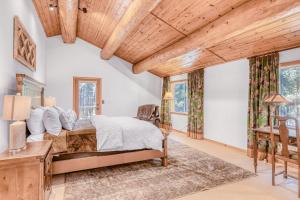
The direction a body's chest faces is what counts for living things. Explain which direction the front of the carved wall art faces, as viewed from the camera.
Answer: facing to the right of the viewer

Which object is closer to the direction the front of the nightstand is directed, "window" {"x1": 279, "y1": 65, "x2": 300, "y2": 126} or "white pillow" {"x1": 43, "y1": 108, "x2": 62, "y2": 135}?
the window

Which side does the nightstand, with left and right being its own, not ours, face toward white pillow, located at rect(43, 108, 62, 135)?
left

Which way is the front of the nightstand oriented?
to the viewer's right

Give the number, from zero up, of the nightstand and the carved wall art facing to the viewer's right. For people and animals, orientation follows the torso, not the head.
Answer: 2

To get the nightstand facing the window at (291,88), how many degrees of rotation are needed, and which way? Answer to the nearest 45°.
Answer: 0° — it already faces it

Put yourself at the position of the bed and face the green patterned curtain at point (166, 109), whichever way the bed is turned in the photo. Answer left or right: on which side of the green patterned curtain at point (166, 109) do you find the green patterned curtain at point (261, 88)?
right

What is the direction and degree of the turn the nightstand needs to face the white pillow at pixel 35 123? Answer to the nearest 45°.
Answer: approximately 90° to its left

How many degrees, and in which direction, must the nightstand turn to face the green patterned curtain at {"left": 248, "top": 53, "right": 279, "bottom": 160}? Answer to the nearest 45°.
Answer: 0° — it already faces it
